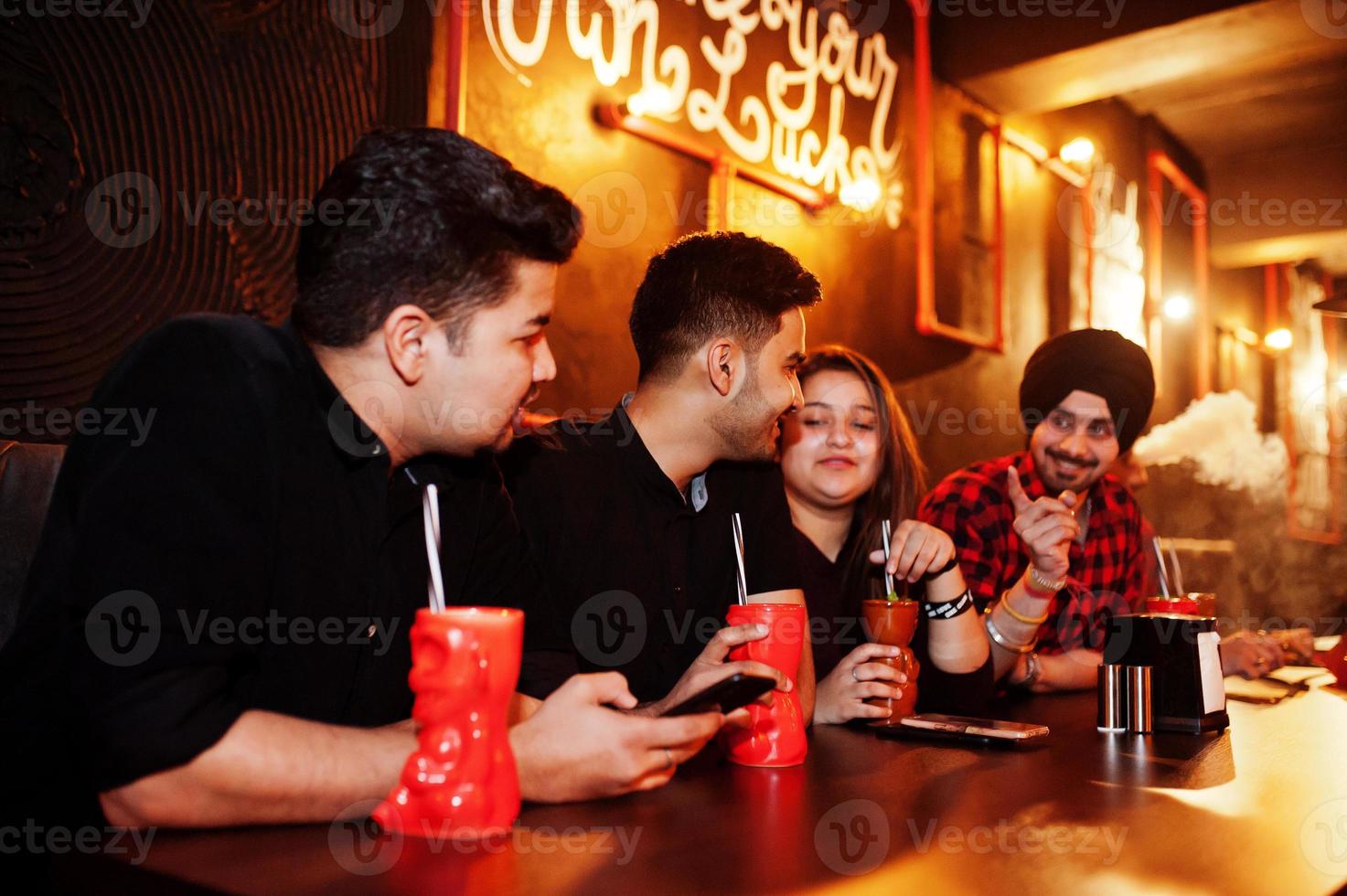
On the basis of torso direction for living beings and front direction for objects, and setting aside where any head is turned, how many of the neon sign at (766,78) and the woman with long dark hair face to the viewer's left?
0

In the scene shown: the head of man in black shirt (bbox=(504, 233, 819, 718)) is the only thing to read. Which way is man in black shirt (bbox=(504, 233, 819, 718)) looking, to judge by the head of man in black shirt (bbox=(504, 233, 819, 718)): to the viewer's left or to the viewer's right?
to the viewer's right

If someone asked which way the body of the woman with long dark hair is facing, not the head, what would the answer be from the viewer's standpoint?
toward the camera

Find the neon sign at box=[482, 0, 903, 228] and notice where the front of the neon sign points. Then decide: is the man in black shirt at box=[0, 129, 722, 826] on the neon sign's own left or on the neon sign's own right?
on the neon sign's own right

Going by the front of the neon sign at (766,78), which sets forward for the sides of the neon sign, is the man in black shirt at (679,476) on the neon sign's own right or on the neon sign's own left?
on the neon sign's own right

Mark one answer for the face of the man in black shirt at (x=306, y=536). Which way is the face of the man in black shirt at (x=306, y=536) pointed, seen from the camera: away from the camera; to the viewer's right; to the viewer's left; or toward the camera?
to the viewer's right

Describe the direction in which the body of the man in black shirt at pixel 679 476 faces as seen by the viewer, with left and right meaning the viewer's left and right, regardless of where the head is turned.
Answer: facing the viewer and to the right of the viewer
